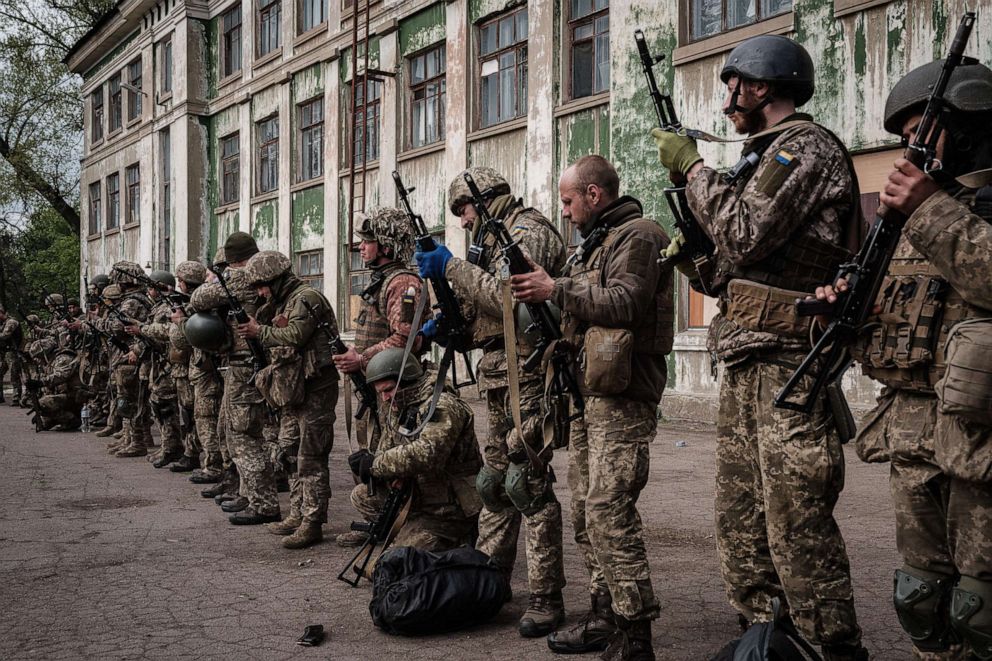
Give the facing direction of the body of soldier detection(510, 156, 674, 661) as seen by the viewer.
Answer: to the viewer's left

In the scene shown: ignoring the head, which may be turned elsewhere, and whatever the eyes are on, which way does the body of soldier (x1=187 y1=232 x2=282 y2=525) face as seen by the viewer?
to the viewer's left

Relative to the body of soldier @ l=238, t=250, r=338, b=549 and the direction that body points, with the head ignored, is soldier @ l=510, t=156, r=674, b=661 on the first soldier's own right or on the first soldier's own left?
on the first soldier's own left

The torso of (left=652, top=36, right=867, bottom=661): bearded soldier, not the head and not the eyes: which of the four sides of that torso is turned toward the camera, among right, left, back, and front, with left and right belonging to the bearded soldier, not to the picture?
left

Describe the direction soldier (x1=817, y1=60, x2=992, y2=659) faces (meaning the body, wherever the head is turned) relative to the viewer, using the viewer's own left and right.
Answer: facing the viewer and to the left of the viewer

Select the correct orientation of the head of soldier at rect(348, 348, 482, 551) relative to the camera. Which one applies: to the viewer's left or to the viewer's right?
to the viewer's left

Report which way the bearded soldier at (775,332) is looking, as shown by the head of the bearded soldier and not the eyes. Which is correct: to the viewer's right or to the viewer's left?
to the viewer's left

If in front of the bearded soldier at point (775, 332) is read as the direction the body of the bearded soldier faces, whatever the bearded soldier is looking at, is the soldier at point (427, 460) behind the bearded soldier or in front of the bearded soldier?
in front

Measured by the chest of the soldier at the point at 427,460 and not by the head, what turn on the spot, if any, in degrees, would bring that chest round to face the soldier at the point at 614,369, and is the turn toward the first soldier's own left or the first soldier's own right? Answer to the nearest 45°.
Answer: approximately 135° to the first soldier's own left

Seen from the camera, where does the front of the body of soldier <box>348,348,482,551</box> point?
to the viewer's left

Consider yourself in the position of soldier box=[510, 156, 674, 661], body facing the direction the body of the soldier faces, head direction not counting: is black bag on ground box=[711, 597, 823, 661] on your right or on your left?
on your left

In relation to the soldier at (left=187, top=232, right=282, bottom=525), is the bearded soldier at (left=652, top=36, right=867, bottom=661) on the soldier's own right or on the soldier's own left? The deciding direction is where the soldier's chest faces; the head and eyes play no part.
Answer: on the soldier's own left

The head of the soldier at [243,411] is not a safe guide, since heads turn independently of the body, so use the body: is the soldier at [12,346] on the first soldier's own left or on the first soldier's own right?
on the first soldier's own right

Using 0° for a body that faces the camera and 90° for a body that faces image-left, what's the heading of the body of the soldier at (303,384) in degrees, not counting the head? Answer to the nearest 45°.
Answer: approximately 90°
